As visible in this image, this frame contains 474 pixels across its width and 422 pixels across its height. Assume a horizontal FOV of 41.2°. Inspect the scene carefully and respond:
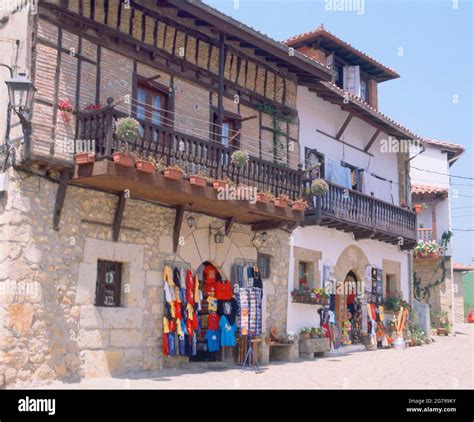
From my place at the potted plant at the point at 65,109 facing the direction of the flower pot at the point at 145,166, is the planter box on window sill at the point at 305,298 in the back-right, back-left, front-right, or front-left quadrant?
front-left

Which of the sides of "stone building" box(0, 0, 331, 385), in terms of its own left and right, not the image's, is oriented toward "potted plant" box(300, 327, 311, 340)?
left

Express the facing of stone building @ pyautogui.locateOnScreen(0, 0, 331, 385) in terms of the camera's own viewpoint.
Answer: facing the viewer and to the right of the viewer

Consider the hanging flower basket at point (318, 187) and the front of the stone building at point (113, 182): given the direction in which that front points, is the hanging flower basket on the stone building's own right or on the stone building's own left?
on the stone building's own left

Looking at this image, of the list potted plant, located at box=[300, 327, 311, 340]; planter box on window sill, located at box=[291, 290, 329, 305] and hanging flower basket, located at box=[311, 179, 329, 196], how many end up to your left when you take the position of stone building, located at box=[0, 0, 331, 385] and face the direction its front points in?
3
